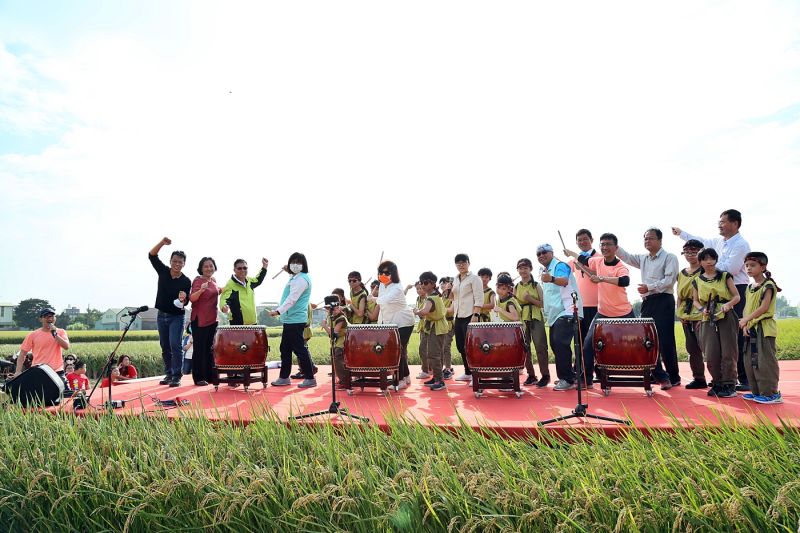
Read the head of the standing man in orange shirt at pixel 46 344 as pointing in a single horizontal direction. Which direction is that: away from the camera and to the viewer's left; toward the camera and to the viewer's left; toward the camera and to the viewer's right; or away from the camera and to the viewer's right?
toward the camera and to the viewer's right

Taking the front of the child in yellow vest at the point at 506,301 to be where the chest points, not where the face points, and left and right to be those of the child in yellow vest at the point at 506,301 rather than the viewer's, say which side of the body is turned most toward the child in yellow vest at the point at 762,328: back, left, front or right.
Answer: left

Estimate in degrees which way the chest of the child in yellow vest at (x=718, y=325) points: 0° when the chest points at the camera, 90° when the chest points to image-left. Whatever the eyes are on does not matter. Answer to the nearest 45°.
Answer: approximately 0°

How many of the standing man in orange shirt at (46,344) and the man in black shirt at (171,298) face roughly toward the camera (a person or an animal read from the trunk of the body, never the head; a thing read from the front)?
2

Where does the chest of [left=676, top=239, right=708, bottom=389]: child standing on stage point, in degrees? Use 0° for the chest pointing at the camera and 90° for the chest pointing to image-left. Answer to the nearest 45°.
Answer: approximately 45°

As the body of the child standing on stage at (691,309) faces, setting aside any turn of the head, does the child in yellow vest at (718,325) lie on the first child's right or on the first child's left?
on the first child's left
